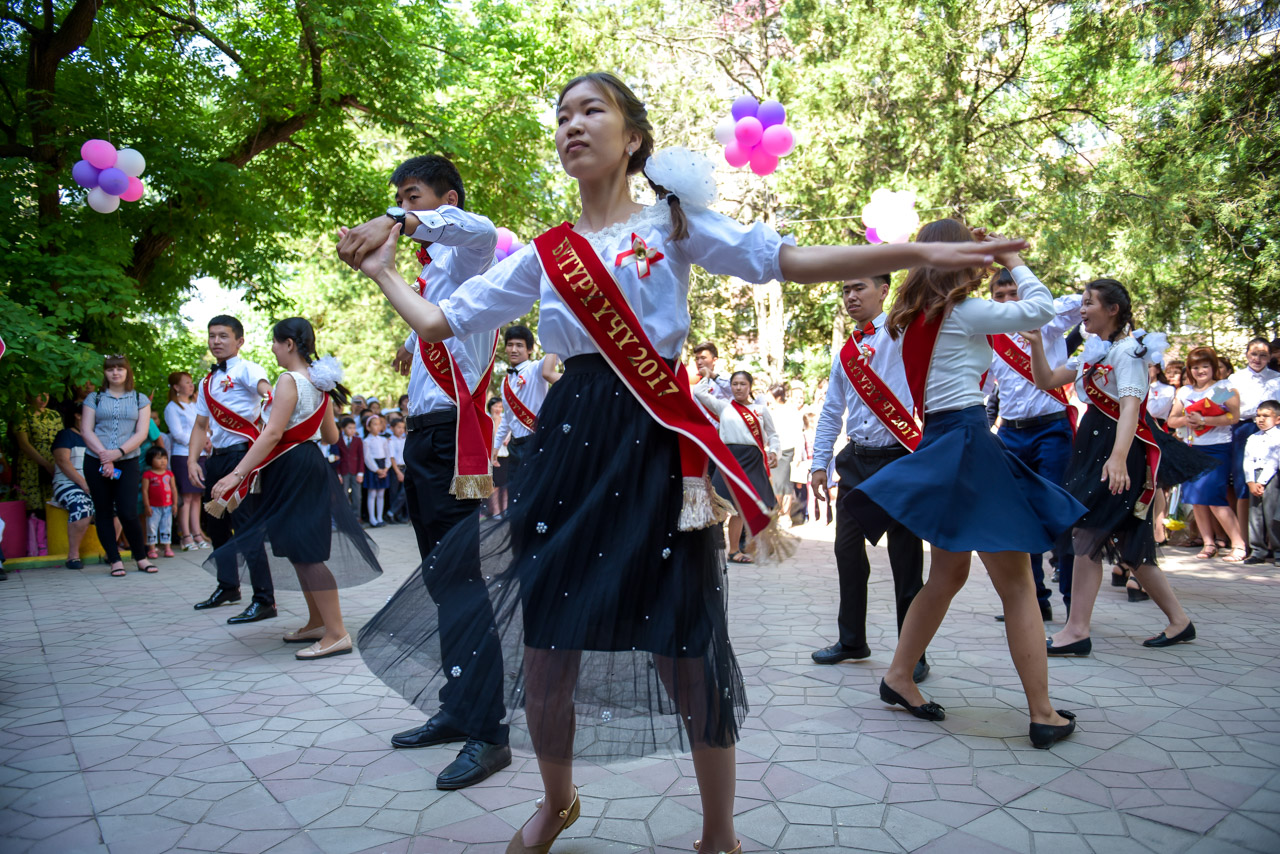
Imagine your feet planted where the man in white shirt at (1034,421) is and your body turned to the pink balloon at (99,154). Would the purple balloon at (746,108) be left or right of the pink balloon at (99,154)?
right

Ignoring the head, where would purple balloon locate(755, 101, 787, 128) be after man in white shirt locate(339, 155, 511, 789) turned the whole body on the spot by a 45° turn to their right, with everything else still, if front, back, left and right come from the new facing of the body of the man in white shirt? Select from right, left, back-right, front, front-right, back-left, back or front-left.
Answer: back-right

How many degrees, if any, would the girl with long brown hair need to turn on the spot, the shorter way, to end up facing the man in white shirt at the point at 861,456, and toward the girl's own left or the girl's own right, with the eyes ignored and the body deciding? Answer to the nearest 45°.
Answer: approximately 90° to the girl's own left

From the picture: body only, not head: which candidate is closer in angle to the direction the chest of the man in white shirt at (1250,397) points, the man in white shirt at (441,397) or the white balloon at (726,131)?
the man in white shirt

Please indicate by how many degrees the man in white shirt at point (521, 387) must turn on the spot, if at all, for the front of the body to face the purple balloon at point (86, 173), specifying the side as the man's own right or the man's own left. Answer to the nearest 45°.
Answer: approximately 45° to the man's own right

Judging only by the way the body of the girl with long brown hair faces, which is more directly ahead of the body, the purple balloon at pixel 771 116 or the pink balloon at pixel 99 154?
the purple balloon

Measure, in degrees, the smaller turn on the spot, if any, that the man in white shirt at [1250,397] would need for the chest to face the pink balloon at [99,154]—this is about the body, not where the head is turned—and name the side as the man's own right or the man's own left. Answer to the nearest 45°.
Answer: approximately 45° to the man's own right

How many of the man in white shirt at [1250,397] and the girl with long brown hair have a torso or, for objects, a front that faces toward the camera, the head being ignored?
1

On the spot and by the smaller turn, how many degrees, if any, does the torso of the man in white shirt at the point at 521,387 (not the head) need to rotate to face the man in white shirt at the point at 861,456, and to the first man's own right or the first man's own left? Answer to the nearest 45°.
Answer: approximately 90° to the first man's own left
